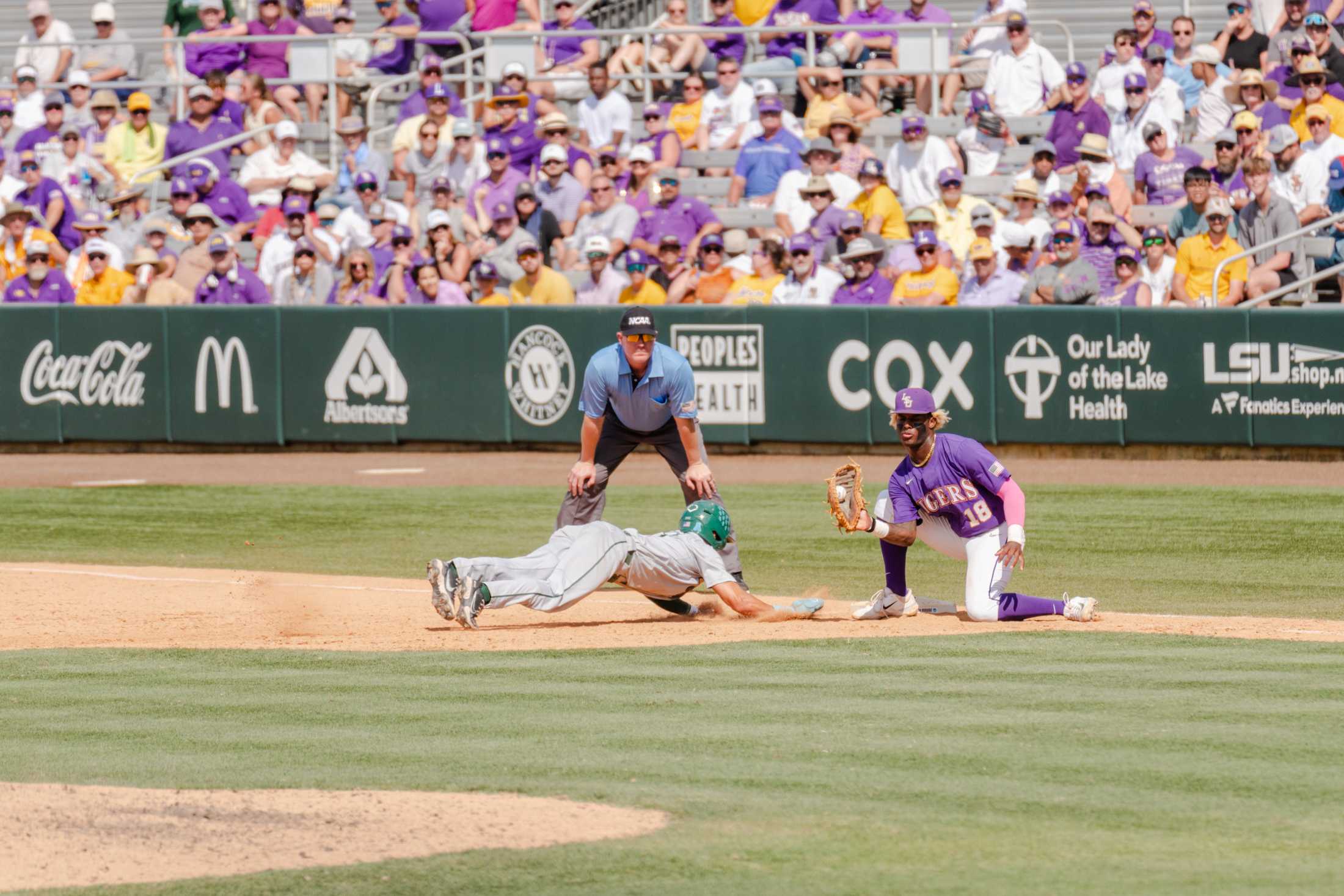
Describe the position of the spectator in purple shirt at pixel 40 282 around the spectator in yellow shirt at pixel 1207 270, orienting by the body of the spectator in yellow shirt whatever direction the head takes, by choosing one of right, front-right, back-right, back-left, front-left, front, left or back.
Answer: right

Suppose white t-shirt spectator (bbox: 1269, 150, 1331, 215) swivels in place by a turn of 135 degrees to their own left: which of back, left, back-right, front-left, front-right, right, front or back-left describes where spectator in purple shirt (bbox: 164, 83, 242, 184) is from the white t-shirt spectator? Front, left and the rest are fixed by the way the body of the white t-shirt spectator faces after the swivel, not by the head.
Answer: back

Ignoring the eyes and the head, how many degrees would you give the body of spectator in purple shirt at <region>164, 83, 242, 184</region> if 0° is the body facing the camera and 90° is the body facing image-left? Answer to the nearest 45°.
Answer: approximately 0°

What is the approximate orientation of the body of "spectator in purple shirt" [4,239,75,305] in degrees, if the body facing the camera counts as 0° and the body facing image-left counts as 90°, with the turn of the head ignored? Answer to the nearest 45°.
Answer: approximately 0°

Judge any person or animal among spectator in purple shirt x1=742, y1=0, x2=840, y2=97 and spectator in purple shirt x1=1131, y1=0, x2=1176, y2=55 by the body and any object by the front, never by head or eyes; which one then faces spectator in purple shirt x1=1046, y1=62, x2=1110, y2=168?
spectator in purple shirt x1=1131, y1=0, x2=1176, y2=55

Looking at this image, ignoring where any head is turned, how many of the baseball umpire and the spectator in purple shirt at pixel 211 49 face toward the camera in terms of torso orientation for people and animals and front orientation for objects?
2

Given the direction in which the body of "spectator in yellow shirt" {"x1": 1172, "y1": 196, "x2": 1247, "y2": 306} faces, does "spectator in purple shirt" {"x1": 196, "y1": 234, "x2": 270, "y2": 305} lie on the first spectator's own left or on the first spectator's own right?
on the first spectator's own right

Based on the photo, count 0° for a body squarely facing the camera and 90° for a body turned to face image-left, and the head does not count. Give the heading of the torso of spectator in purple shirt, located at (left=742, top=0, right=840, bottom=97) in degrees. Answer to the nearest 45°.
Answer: approximately 45°
